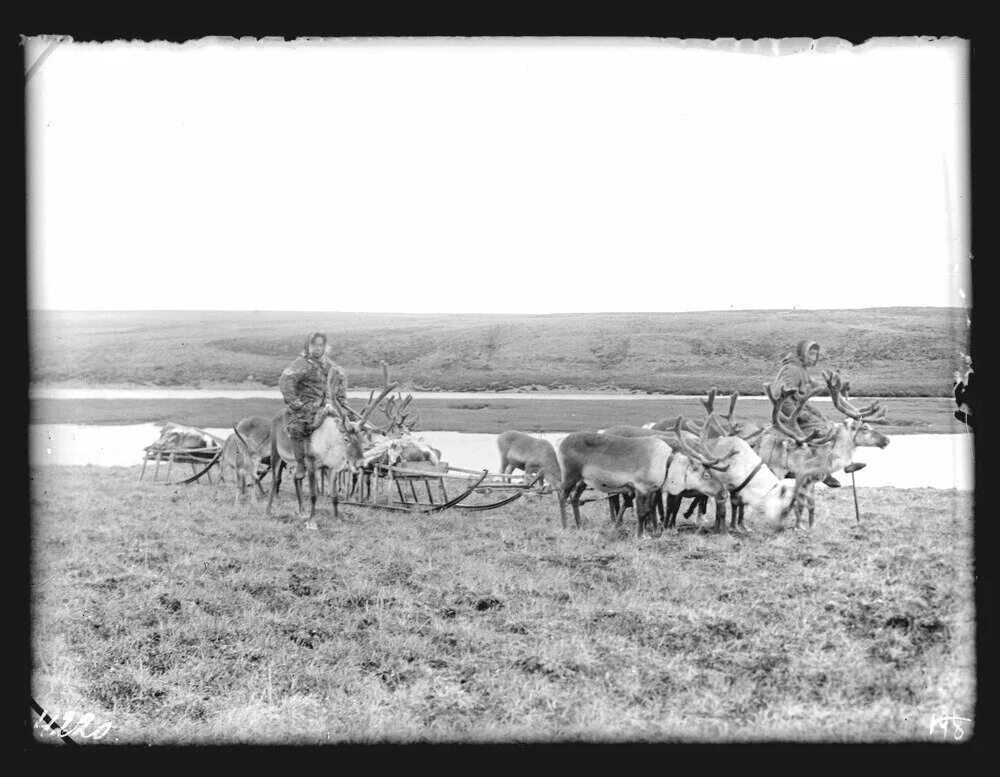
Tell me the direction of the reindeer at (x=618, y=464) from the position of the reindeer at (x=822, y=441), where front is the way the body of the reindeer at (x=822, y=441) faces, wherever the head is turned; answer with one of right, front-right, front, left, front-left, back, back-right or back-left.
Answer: back-right

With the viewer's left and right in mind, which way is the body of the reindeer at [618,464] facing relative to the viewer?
facing to the right of the viewer

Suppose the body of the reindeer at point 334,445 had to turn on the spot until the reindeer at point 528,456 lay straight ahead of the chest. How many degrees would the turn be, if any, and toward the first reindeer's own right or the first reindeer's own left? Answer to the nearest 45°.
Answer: approximately 90° to the first reindeer's own left

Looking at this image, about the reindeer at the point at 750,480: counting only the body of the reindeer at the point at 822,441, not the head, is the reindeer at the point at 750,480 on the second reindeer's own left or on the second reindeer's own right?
on the second reindeer's own right

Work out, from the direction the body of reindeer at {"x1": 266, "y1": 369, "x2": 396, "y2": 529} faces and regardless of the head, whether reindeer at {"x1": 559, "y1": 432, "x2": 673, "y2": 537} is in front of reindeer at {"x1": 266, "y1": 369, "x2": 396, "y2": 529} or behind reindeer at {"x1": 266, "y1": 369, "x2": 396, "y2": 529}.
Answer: in front

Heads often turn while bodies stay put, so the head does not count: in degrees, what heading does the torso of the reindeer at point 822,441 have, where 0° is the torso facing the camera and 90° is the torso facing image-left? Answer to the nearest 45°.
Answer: approximately 270°

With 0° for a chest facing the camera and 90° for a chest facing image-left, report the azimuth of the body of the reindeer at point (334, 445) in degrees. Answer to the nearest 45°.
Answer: approximately 315°

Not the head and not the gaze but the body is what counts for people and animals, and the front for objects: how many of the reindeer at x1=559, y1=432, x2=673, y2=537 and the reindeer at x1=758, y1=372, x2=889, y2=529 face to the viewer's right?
2
